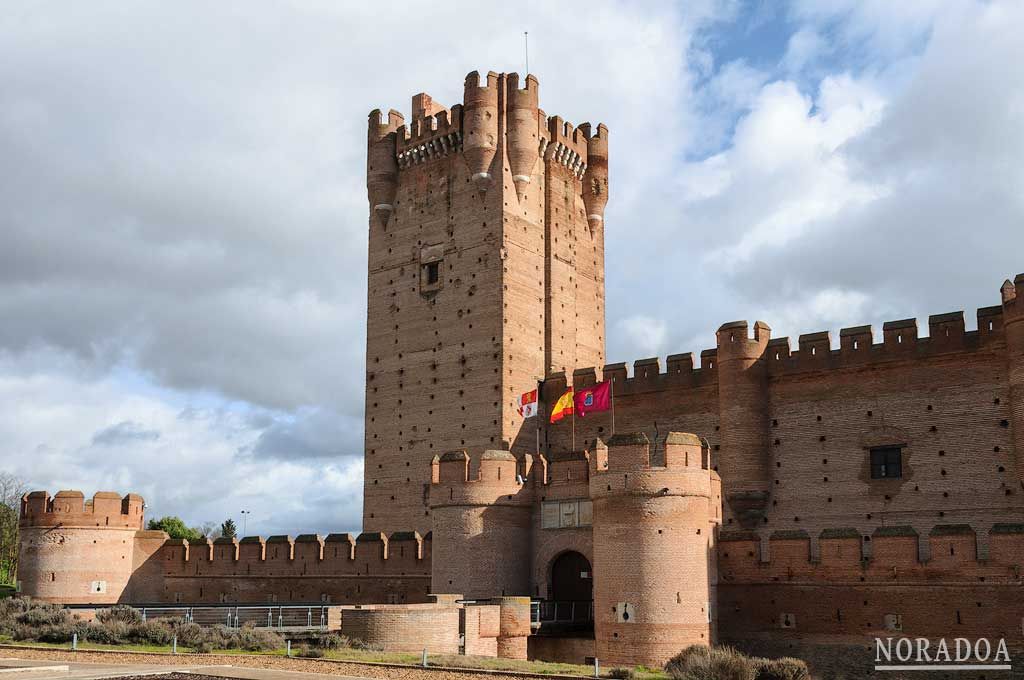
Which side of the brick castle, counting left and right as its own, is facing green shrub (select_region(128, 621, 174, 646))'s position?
front

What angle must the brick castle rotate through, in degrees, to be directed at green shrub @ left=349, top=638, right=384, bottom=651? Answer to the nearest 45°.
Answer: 0° — it already faces it

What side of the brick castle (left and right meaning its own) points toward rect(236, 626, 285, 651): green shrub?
front

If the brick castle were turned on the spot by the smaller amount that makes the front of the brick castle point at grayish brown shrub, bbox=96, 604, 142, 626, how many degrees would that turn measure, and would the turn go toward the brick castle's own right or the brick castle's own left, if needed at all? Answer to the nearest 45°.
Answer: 0° — it already faces it

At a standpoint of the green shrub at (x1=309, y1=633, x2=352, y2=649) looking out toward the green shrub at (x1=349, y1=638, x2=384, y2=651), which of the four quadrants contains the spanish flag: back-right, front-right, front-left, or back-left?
front-left

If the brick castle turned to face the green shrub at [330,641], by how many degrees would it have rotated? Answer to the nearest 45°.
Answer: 0° — it already faces it

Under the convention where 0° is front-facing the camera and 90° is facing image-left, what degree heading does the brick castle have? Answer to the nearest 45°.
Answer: approximately 45°

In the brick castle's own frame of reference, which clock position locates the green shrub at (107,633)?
The green shrub is roughly at 12 o'clock from the brick castle.

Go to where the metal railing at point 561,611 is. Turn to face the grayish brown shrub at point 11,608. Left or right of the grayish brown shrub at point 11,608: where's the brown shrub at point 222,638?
left

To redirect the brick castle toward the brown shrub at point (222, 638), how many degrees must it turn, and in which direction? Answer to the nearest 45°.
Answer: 0° — it already faces it
